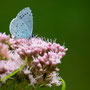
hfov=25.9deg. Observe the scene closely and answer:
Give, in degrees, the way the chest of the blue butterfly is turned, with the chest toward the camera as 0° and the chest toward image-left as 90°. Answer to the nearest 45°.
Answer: approximately 270°
